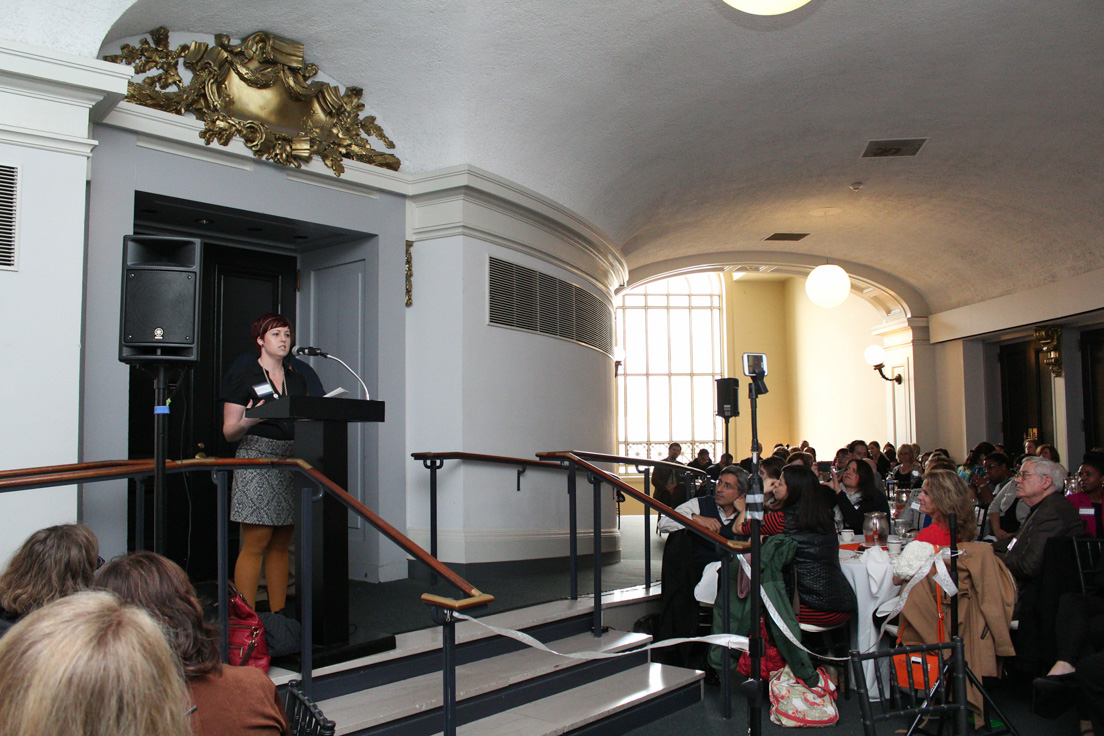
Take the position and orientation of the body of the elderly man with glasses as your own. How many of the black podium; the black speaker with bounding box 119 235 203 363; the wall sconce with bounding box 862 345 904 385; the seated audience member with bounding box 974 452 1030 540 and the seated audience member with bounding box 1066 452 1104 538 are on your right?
3

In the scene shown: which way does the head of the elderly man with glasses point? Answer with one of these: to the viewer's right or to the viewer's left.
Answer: to the viewer's left

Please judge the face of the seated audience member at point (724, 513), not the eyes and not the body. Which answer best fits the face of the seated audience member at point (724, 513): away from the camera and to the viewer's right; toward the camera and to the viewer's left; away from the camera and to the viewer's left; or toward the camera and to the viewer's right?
toward the camera and to the viewer's left

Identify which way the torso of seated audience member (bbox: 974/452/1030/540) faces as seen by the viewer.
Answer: to the viewer's left

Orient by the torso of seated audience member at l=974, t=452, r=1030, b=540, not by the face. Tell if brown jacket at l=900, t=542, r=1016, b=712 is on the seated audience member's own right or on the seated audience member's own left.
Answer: on the seated audience member's own left

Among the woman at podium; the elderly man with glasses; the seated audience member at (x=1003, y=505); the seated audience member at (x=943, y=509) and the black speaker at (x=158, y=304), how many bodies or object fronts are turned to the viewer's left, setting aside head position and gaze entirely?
3

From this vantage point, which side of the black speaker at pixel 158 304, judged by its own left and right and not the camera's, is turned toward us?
front

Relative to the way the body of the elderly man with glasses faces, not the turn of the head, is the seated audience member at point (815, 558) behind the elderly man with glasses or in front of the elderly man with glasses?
in front

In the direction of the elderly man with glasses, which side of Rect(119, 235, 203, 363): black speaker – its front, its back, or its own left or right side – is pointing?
left

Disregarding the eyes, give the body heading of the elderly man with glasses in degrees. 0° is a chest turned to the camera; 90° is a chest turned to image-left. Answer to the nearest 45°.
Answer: approximately 90°

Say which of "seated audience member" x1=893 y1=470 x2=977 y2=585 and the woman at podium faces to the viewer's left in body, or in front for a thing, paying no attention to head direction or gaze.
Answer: the seated audience member

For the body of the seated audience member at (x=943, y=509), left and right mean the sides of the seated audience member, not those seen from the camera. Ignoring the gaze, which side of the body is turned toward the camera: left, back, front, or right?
left
